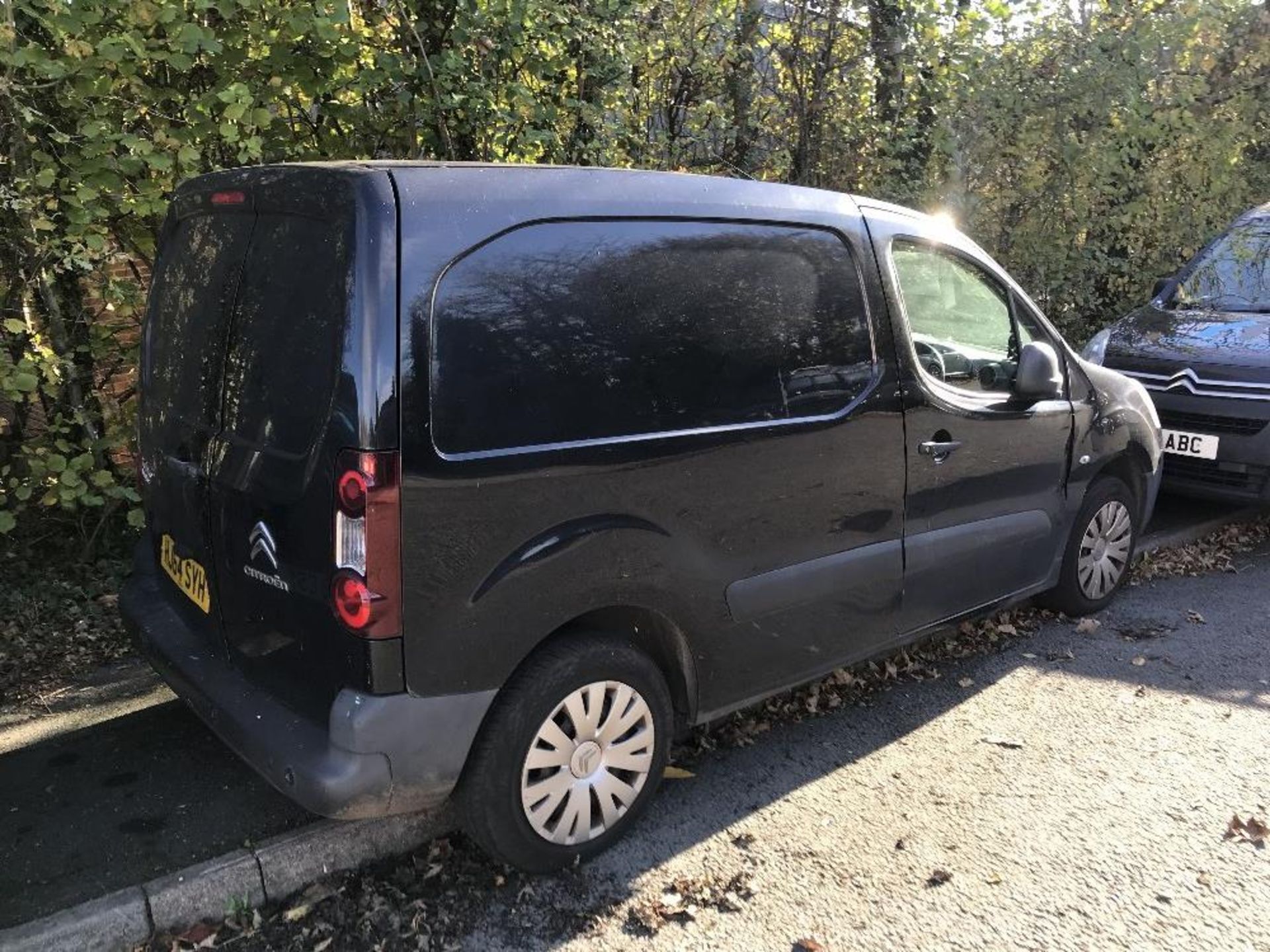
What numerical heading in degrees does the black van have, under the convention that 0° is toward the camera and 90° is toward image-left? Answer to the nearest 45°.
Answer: approximately 225°
